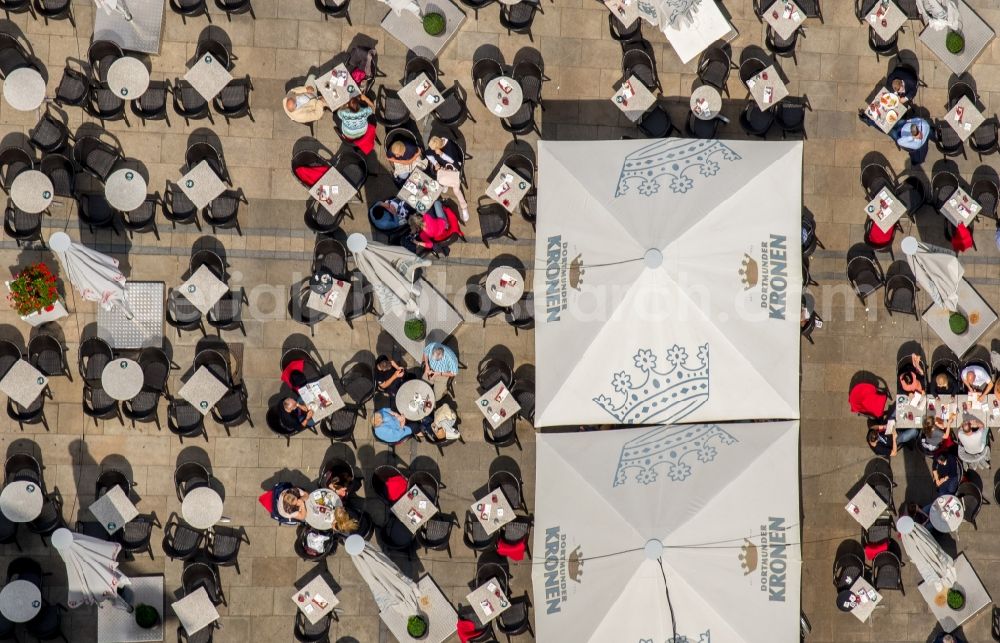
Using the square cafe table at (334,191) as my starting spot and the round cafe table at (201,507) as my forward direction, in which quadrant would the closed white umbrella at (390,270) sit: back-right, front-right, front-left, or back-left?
front-left

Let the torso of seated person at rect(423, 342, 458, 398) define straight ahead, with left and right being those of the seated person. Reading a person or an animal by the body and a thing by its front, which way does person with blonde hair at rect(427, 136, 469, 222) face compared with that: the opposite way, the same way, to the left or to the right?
the same way

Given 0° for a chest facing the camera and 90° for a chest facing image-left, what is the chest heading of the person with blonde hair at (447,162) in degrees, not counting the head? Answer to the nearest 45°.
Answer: approximately 45°

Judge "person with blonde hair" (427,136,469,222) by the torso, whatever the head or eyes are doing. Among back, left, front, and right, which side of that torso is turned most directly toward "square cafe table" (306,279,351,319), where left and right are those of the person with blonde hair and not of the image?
front

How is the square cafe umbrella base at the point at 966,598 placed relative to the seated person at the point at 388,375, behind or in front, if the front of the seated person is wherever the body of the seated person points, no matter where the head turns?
in front

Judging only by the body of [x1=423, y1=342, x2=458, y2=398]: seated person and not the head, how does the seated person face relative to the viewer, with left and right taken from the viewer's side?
facing the viewer and to the left of the viewer

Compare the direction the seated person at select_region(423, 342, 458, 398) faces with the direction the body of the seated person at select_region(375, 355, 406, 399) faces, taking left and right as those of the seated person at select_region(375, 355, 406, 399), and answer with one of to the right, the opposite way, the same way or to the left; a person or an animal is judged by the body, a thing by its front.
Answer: to the right

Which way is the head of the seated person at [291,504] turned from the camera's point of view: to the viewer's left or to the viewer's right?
to the viewer's right

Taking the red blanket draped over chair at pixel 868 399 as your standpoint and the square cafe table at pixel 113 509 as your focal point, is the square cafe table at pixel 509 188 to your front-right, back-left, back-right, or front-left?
front-right

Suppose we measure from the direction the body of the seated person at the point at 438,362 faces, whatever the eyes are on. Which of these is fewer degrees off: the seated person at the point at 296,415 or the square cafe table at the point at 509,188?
the seated person

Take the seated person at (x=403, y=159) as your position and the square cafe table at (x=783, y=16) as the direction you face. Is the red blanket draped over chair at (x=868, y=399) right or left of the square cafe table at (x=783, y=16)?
right

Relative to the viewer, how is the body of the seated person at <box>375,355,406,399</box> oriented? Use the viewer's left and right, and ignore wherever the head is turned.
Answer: facing the viewer and to the right of the viewer

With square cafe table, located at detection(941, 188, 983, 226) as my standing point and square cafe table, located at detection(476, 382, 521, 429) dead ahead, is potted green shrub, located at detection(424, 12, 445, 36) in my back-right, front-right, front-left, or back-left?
front-right

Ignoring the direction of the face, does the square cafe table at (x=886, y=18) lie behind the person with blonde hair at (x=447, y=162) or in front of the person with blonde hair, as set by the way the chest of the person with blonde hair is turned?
behind

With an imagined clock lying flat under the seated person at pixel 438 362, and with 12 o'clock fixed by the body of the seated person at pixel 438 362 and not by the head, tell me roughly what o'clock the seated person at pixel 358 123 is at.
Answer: the seated person at pixel 358 123 is roughly at 3 o'clock from the seated person at pixel 438 362.
